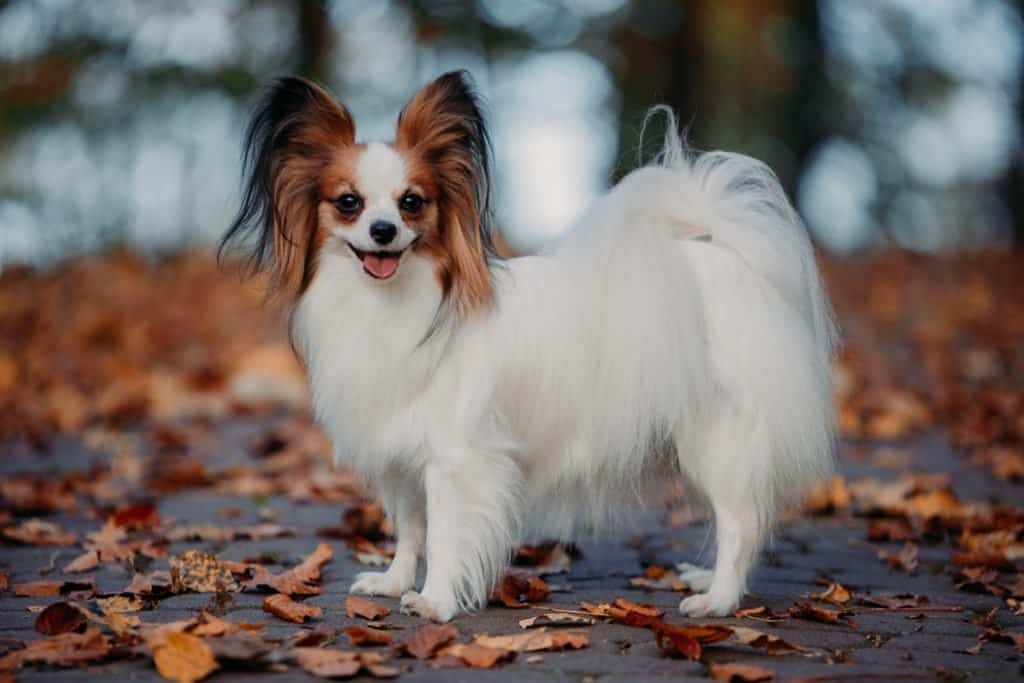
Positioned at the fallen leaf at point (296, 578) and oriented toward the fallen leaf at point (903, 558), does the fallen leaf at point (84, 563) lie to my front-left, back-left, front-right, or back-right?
back-left

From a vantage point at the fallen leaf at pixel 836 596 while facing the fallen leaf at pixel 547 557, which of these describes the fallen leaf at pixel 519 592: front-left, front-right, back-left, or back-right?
front-left

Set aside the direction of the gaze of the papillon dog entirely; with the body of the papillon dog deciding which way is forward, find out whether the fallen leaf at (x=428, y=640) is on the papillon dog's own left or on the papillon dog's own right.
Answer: on the papillon dog's own left

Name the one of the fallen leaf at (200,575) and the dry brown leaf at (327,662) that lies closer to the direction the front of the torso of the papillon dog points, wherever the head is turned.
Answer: the fallen leaf

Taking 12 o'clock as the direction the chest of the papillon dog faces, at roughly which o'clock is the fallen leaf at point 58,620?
The fallen leaf is roughly at 11 o'clock from the papillon dog.

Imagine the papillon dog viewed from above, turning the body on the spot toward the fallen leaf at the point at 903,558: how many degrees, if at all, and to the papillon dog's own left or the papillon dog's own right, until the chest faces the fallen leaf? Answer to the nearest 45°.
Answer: approximately 135° to the papillon dog's own right

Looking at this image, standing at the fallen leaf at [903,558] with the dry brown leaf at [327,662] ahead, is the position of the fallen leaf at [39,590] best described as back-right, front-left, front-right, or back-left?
front-right

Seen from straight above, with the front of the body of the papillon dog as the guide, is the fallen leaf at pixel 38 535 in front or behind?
in front

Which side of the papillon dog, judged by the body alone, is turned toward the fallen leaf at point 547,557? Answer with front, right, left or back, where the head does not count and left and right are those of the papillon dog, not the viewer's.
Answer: right

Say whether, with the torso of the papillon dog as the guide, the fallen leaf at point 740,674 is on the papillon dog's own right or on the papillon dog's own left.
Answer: on the papillon dog's own left

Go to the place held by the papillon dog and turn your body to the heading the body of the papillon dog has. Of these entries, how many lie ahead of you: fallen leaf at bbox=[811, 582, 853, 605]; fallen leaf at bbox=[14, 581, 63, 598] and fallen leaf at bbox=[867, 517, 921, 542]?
1

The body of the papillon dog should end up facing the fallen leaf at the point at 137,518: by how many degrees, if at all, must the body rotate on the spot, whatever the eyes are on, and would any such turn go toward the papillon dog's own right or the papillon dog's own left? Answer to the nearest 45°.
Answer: approximately 45° to the papillon dog's own right

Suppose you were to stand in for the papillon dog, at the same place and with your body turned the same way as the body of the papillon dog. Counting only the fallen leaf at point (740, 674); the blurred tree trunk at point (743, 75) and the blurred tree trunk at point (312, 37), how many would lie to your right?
2

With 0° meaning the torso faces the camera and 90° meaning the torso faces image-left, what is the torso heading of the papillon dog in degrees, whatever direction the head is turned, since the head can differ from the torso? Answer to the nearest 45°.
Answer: approximately 90°
